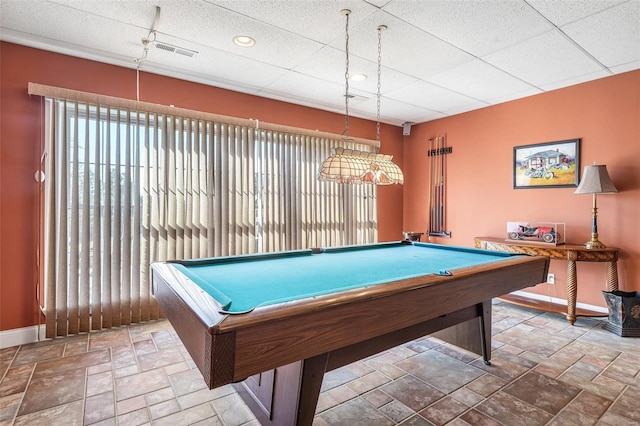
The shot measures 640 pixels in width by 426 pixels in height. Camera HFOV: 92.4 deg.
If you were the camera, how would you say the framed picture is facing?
facing the viewer and to the left of the viewer

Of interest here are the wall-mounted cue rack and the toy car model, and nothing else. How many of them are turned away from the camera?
0

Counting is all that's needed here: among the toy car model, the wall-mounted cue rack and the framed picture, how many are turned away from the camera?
0

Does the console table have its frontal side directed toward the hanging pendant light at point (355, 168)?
yes

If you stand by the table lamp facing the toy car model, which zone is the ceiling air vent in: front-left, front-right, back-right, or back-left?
front-left

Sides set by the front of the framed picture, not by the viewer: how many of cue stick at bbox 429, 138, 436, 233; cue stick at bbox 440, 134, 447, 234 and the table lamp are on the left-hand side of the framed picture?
1

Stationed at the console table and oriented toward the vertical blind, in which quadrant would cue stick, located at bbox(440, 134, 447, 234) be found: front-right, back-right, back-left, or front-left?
front-right

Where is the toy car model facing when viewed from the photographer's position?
facing to the left of the viewer

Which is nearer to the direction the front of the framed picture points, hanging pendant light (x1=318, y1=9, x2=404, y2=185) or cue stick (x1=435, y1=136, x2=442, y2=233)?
the hanging pendant light

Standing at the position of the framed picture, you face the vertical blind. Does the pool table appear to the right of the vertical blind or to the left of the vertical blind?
left

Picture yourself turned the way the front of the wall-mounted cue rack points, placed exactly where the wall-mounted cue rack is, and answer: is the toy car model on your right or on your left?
on your left

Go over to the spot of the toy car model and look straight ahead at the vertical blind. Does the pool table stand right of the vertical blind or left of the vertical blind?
left

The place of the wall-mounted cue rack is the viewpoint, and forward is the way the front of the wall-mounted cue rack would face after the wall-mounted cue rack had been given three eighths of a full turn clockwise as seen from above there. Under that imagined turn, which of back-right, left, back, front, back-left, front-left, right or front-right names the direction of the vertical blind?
back-left

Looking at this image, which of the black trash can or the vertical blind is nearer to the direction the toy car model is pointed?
the vertical blind

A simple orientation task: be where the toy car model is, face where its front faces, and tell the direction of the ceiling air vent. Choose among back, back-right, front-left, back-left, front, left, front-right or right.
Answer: front-left

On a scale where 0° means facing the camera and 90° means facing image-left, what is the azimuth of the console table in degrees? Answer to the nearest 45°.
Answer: approximately 45°

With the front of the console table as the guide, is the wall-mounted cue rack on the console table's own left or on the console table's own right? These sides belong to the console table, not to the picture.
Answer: on the console table's own right
